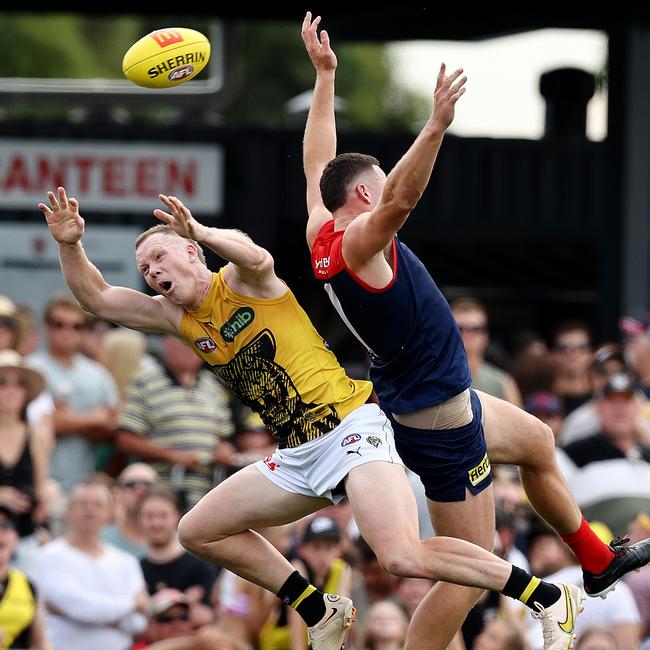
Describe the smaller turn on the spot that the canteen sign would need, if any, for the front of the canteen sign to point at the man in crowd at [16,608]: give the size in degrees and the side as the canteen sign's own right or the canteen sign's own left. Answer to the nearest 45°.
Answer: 0° — it already faces them

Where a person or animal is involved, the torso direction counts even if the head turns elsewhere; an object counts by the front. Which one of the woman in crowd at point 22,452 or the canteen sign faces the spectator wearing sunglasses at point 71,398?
the canteen sign

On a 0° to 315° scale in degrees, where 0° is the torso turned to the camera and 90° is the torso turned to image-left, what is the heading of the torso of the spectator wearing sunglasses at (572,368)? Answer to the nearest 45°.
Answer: approximately 0°

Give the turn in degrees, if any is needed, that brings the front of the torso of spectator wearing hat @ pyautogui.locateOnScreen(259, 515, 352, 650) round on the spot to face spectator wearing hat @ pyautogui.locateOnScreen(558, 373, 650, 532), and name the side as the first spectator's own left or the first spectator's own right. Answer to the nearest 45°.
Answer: approximately 135° to the first spectator's own left

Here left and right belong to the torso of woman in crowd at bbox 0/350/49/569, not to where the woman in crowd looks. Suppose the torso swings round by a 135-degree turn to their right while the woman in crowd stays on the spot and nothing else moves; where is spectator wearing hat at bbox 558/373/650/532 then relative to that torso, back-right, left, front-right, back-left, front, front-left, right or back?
back-right

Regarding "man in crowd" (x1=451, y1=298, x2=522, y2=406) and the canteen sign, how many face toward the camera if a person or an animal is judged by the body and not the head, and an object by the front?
2

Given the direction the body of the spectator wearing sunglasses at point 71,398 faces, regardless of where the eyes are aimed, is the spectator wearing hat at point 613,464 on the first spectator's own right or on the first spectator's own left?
on the first spectator's own left

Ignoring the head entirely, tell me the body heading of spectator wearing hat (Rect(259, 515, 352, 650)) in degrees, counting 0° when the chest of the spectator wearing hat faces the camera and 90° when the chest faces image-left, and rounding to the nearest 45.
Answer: approximately 0°

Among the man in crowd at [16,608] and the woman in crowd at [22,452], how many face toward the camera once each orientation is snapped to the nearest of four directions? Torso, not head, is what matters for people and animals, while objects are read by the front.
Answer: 2

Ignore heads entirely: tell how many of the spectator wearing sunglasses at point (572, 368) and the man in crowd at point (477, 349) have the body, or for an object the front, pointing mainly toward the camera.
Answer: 2
